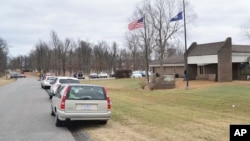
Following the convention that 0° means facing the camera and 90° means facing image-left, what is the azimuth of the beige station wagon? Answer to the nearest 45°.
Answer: approximately 180°
